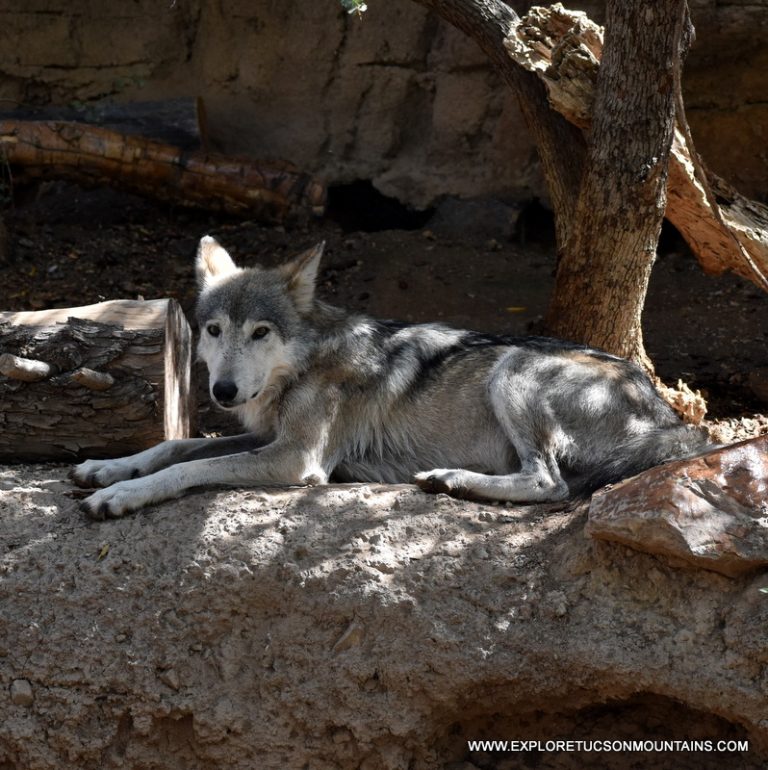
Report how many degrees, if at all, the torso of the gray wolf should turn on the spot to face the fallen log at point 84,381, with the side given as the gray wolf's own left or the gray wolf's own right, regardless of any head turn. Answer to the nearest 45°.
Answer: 0° — it already faces it

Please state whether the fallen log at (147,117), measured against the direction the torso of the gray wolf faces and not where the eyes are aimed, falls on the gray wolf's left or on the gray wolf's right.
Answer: on the gray wolf's right

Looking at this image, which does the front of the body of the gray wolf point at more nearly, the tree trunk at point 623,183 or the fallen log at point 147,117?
the fallen log

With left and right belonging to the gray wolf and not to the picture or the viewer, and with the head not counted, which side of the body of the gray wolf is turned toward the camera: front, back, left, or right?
left

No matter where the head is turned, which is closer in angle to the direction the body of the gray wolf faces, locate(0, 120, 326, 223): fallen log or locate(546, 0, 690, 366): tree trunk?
the fallen log

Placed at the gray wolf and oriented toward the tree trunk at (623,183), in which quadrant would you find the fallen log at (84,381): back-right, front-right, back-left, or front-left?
back-left

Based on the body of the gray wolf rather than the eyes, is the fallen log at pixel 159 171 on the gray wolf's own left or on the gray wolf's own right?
on the gray wolf's own right

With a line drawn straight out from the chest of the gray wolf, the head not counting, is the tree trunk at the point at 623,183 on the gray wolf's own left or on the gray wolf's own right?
on the gray wolf's own right

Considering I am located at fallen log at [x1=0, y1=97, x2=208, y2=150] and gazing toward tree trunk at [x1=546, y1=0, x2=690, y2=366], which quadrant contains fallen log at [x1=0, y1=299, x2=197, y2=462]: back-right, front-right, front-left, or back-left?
front-right
